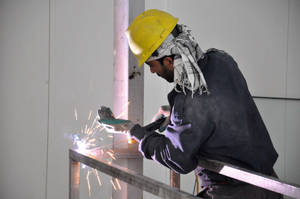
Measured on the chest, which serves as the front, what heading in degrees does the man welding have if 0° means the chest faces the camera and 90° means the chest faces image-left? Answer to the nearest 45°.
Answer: approximately 90°

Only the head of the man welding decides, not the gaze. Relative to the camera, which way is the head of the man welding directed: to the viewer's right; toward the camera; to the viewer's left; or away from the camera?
to the viewer's left

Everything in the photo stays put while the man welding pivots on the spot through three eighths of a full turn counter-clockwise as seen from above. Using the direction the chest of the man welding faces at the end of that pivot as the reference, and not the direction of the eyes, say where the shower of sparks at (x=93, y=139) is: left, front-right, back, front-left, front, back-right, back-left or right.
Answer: back
